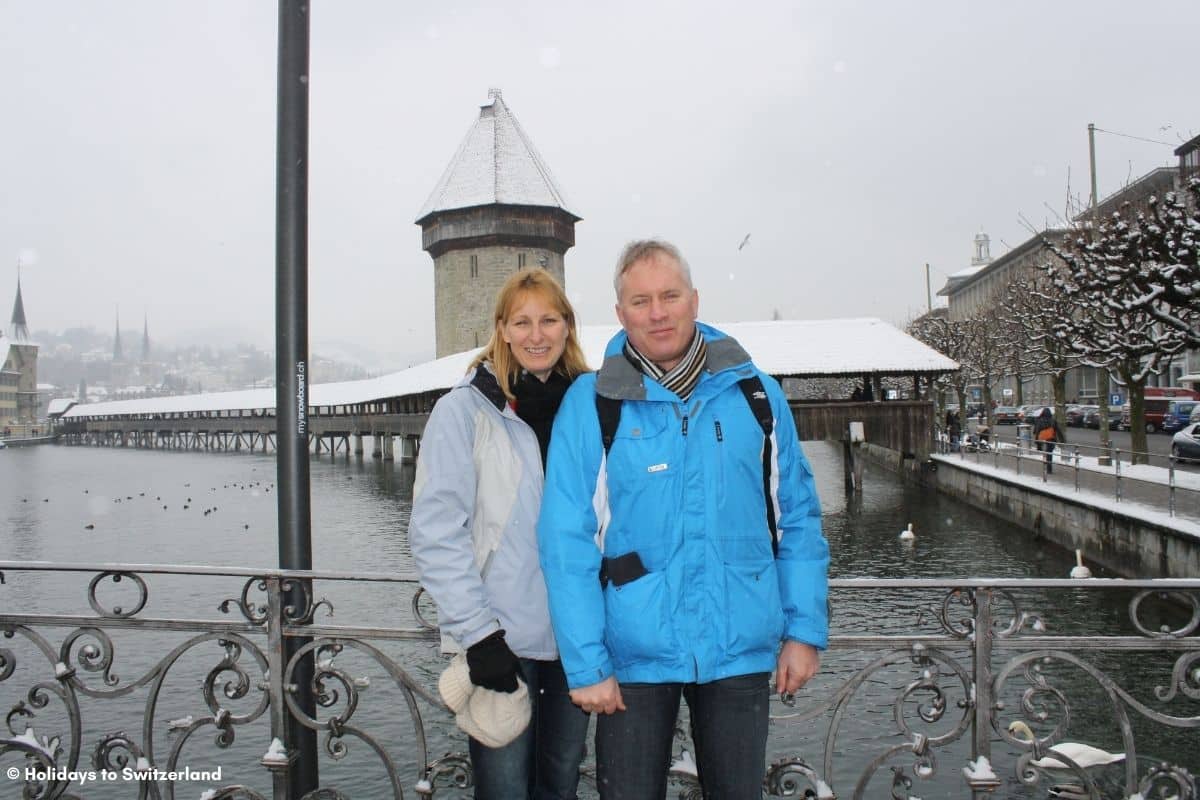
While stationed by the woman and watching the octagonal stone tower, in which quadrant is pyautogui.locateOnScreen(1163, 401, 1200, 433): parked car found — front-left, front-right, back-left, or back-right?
front-right

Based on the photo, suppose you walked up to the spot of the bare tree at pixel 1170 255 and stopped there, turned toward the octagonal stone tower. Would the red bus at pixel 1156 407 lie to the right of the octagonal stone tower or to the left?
right

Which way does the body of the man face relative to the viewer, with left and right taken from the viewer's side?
facing the viewer

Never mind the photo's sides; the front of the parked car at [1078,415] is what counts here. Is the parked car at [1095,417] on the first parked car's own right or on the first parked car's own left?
on the first parked car's own left

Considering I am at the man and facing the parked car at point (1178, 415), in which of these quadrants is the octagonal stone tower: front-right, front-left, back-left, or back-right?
front-left

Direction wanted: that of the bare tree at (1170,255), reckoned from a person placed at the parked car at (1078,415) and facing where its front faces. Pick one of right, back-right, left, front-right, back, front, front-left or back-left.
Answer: front-left
